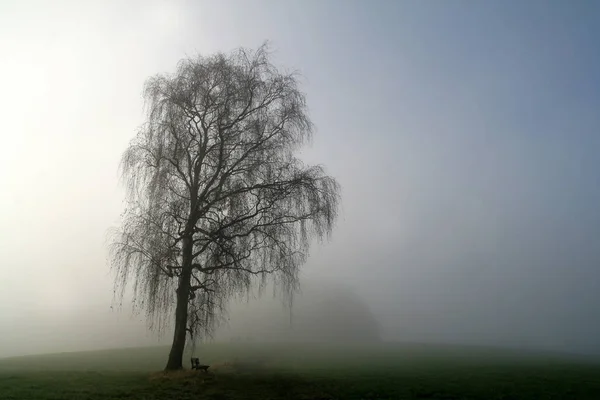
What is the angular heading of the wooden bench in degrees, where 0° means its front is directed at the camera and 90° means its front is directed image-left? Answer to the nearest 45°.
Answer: approximately 270°
